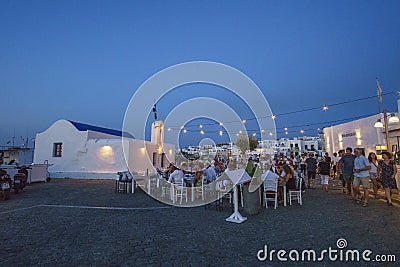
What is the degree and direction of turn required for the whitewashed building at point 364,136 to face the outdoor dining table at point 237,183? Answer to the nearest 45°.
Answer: approximately 45° to its left

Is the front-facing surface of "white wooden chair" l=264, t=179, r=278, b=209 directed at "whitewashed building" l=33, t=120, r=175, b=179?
no

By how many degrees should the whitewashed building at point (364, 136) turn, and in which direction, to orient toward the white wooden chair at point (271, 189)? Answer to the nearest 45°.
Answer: approximately 45° to its left

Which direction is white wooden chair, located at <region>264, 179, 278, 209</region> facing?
away from the camera

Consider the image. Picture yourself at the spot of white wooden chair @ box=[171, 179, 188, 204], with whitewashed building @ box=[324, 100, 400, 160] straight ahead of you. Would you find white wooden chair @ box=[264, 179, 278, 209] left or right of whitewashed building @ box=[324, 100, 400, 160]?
right

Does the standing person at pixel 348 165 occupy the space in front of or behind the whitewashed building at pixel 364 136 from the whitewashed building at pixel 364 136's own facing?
in front

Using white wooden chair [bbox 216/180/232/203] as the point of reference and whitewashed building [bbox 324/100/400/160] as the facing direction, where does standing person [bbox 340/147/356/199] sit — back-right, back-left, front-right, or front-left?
front-right

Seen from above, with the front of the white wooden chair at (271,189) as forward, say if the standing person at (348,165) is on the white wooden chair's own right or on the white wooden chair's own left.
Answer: on the white wooden chair's own right

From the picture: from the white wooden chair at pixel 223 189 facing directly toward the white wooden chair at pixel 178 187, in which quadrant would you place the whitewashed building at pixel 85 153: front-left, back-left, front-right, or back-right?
front-right

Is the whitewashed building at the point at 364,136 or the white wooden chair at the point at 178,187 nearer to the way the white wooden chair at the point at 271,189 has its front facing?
the whitewashed building

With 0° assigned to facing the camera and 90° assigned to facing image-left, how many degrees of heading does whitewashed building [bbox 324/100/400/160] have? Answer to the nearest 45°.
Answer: approximately 45°

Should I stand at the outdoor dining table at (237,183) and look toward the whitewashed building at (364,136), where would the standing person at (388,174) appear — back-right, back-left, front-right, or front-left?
front-right

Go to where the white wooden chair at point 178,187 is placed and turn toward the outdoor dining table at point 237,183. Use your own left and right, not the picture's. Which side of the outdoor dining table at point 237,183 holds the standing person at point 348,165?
left

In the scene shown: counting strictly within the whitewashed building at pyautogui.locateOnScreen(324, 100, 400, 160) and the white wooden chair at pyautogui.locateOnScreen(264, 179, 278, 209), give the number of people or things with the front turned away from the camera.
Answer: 1

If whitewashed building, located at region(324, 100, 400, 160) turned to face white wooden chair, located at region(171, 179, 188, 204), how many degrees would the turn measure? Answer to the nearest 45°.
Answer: approximately 45° to its left

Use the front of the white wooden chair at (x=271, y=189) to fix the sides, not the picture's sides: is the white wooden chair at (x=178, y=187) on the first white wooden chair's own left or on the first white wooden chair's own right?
on the first white wooden chair's own left

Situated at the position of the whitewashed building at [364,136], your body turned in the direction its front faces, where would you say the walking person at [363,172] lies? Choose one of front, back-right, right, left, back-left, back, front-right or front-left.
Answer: front-left

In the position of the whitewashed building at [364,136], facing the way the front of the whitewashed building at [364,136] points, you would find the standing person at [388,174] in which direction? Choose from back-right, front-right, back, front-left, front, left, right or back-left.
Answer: front-left
